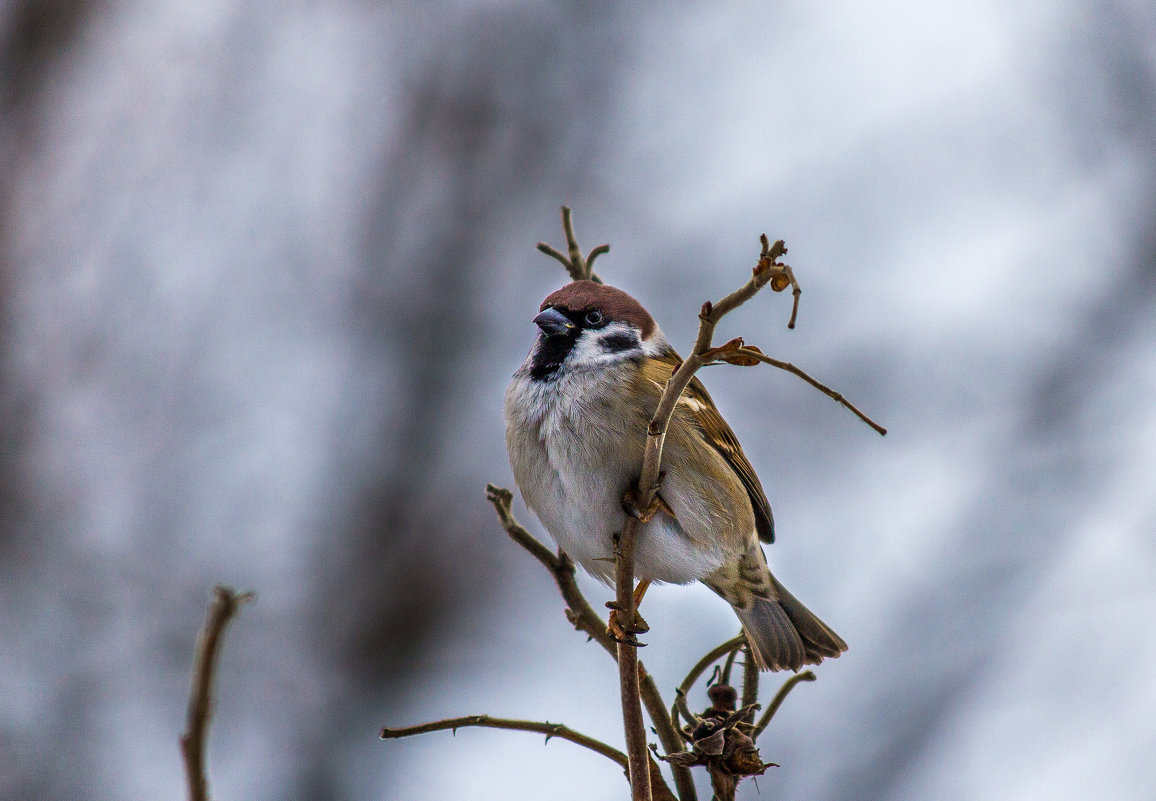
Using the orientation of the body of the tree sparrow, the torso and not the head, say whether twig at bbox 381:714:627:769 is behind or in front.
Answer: in front

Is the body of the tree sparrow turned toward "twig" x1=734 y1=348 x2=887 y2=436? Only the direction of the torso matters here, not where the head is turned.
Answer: no

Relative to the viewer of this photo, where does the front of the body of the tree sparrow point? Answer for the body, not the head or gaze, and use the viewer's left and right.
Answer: facing the viewer and to the left of the viewer
